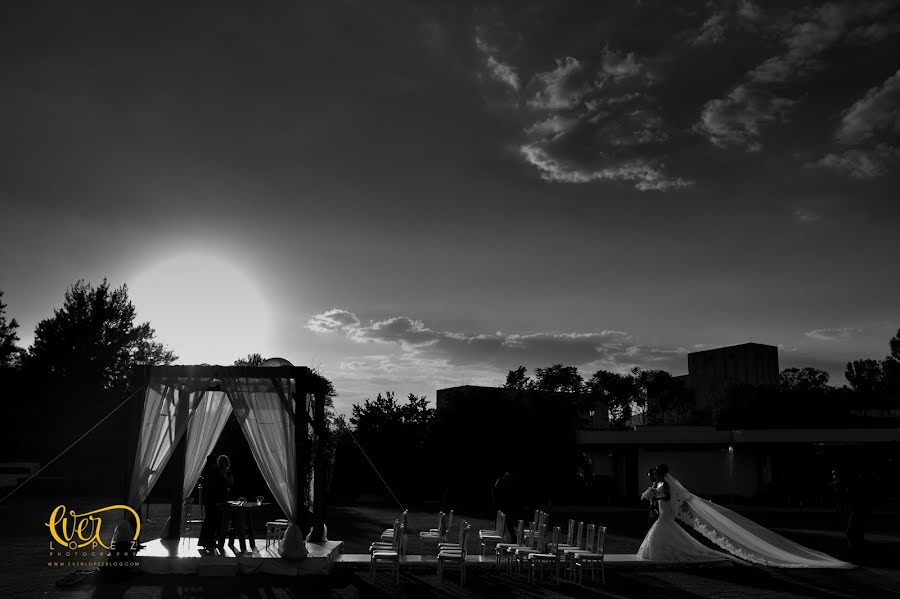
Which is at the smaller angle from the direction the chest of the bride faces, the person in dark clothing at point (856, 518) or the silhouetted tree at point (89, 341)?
the silhouetted tree

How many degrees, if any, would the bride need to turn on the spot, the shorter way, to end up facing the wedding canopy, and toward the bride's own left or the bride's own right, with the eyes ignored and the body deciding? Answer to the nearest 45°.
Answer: approximately 45° to the bride's own left

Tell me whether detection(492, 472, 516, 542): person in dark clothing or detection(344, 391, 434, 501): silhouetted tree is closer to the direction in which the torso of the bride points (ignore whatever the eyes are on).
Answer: the person in dark clothing

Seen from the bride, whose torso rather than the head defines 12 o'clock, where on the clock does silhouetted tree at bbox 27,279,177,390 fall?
The silhouetted tree is roughly at 1 o'clock from the bride.

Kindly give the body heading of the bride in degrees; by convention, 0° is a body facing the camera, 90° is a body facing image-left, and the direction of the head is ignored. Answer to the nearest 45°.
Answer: approximately 90°

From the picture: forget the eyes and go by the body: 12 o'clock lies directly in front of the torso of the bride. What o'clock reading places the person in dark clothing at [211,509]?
The person in dark clothing is roughly at 11 o'clock from the bride.

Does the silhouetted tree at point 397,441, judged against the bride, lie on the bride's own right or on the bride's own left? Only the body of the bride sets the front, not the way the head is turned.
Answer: on the bride's own right

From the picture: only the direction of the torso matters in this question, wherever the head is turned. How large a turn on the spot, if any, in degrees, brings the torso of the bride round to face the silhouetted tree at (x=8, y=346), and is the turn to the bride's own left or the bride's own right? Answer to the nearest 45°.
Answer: approximately 45° to the bride's own right

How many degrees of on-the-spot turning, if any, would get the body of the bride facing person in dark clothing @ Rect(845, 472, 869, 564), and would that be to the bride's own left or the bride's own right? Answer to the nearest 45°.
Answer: approximately 135° to the bride's own right
